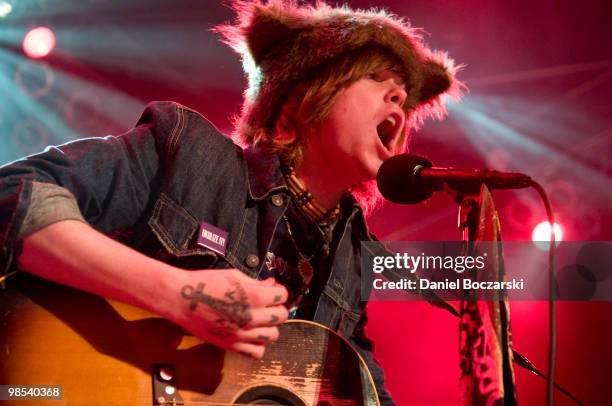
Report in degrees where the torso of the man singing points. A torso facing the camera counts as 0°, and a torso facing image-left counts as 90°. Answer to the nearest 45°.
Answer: approximately 315°

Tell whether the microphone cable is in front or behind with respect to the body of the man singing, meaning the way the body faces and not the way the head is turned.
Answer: in front

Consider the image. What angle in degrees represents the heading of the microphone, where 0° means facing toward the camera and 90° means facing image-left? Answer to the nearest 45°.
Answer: approximately 90°

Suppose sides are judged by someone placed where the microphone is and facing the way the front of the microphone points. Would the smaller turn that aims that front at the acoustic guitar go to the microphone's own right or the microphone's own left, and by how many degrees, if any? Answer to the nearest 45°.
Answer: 0° — it already faces it
